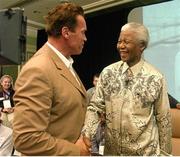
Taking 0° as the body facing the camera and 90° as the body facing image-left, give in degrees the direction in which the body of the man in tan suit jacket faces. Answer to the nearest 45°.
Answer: approximately 270°

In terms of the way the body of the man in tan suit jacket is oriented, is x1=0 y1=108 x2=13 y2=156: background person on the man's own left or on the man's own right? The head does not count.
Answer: on the man's own left

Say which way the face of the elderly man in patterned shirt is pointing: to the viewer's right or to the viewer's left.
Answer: to the viewer's left

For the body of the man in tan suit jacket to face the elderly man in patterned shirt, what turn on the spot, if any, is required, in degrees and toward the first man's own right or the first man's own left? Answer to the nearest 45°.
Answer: approximately 45° to the first man's own left

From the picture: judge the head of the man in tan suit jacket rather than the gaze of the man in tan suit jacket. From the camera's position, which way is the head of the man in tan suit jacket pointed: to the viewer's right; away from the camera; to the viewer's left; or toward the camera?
to the viewer's right

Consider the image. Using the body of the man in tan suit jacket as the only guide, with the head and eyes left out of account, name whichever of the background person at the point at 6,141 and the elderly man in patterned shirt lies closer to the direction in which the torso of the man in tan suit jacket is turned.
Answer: the elderly man in patterned shirt
